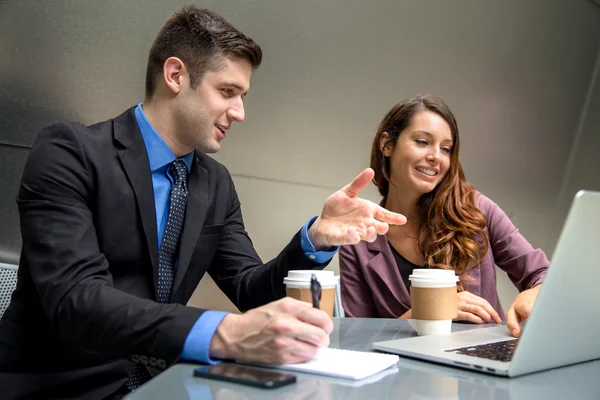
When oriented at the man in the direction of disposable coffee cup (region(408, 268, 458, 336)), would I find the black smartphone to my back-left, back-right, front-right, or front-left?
front-right

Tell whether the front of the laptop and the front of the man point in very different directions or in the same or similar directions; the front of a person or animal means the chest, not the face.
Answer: very different directions

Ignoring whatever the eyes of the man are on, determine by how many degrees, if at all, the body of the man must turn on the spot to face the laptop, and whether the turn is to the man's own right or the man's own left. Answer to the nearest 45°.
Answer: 0° — they already face it

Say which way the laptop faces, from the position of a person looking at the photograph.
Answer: facing away from the viewer and to the left of the viewer
